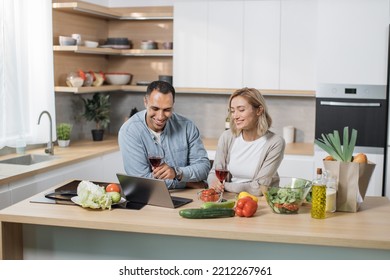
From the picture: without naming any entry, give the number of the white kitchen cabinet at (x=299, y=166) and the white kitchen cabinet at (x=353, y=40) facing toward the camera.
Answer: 2

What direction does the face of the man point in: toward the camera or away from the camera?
toward the camera

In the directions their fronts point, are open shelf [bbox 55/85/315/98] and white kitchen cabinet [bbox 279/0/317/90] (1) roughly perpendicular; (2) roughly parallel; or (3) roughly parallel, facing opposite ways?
roughly parallel

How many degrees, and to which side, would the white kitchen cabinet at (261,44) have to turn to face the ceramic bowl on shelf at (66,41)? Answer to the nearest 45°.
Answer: approximately 90° to its right

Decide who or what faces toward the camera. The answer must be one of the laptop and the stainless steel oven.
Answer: the stainless steel oven

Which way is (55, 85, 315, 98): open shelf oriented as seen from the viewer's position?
toward the camera

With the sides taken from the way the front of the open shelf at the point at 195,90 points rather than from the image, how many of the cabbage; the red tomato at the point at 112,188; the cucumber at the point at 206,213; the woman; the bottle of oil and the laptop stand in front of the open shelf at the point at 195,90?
6

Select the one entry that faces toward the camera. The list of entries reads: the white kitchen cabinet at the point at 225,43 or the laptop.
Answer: the white kitchen cabinet

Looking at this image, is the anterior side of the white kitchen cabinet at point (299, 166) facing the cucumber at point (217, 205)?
yes

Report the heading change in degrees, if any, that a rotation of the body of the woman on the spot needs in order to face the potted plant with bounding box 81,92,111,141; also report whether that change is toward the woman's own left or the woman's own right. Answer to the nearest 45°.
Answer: approximately 90° to the woman's own right

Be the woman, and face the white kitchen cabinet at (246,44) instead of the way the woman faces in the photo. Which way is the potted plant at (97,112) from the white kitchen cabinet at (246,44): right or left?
left

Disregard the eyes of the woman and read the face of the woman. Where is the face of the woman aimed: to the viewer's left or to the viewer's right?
to the viewer's left

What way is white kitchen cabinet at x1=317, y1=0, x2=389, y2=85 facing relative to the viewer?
toward the camera

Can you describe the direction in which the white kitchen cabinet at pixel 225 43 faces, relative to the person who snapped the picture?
facing the viewer

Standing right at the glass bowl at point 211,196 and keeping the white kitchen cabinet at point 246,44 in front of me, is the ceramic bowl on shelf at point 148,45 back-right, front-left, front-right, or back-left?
front-left

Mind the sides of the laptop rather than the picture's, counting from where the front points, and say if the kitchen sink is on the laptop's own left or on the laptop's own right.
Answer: on the laptop's own left

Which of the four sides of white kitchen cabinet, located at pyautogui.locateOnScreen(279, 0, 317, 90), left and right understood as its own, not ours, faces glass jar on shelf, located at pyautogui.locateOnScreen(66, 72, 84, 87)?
right

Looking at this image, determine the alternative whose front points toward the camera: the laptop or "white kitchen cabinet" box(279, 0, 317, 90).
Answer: the white kitchen cabinet

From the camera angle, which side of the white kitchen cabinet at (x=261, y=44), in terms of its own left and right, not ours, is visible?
front

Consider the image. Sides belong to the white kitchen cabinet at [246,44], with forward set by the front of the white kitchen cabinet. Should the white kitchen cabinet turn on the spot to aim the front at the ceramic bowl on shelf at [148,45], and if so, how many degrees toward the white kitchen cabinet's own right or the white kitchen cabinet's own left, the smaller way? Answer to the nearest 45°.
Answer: approximately 90° to the white kitchen cabinet's own right

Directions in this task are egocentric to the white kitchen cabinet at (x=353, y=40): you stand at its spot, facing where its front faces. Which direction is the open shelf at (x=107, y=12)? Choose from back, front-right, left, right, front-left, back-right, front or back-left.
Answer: right
